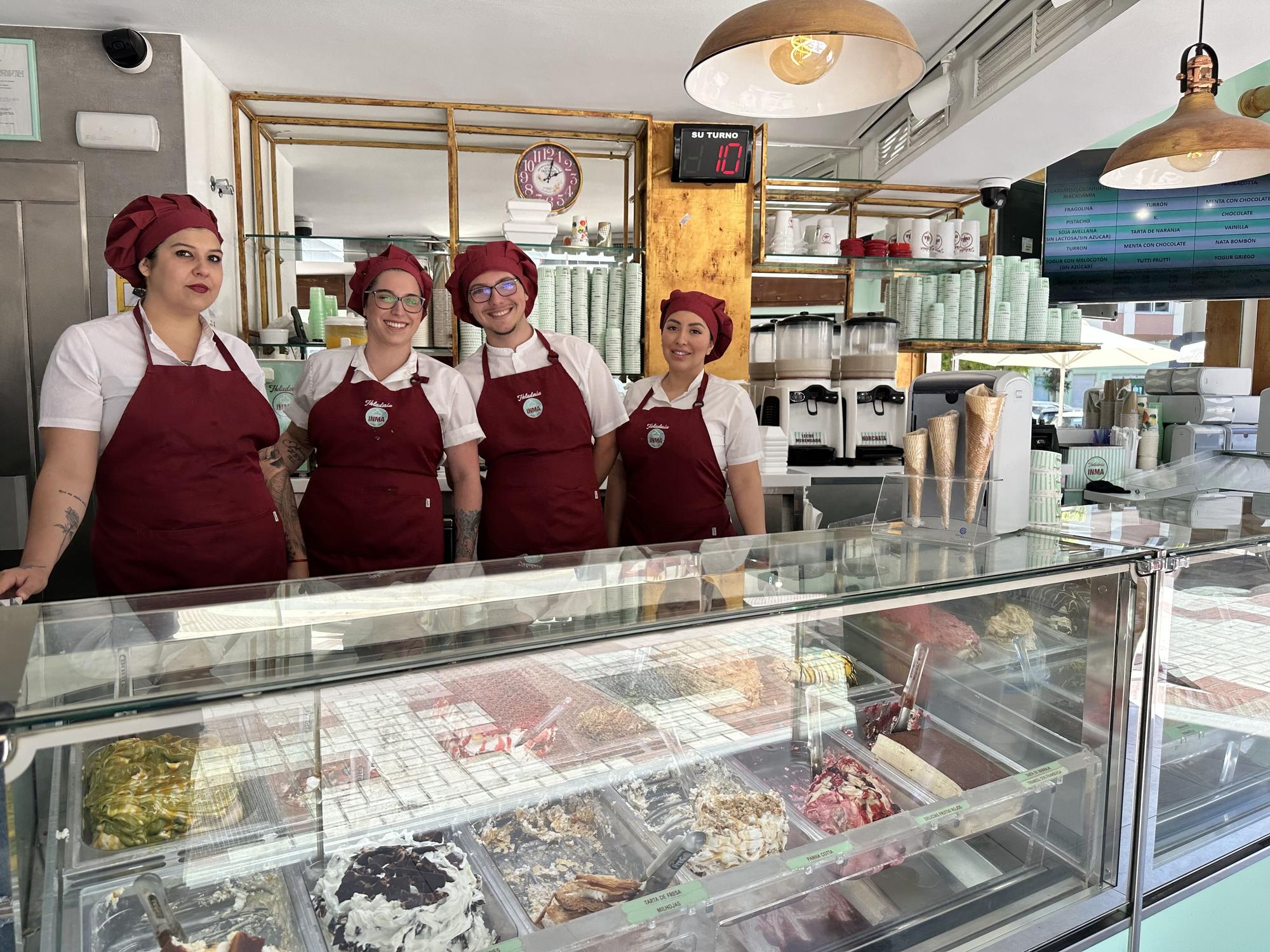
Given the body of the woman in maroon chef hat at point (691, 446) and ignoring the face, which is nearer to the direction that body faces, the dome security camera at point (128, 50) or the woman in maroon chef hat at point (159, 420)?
the woman in maroon chef hat

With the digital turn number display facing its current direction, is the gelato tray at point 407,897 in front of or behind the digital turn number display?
in front

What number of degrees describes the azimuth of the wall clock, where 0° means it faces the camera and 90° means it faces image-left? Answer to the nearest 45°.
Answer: approximately 0°

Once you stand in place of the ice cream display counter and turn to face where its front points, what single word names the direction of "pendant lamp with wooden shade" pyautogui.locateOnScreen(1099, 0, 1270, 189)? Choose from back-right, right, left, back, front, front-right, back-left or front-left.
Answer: left

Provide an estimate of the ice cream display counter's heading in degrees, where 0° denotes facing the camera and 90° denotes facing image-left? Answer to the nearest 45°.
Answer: approximately 315°

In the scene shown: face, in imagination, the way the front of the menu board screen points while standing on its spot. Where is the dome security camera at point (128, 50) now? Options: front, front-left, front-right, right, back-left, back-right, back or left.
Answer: front-right

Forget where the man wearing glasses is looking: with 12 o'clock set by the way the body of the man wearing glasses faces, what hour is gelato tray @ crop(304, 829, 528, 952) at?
The gelato tray is roughly at 12 o'clock from the man wearing glasses.

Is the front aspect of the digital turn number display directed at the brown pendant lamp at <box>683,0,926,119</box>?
yes
